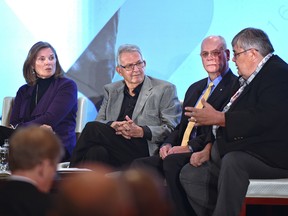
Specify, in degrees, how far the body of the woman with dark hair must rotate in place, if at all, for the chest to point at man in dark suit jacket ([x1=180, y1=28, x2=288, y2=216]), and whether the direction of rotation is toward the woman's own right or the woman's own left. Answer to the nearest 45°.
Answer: approximately 90° to the woman's own left

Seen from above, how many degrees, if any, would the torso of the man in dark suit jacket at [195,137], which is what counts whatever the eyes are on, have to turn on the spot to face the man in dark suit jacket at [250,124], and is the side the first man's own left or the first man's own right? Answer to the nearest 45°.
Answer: approximately 90° to the first man's own left

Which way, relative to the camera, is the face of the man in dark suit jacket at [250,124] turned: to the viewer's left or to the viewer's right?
to the viewer's left

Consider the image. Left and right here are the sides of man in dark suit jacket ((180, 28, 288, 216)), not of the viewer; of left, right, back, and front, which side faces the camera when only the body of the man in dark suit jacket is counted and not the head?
left

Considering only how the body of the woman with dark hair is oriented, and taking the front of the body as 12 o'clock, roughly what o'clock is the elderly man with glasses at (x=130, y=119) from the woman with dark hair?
The elderly man with glasses is roughly at 9 o'clock from the woman with dark hair.

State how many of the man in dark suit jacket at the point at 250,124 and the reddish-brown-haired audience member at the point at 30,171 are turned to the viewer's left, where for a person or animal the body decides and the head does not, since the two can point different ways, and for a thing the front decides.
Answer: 1

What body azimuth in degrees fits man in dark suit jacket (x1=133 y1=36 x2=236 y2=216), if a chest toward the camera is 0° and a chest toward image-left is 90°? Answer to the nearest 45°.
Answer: approximately 45°

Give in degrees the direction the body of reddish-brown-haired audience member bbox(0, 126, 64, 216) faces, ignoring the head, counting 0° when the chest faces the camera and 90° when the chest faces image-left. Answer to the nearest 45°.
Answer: approximately 225°

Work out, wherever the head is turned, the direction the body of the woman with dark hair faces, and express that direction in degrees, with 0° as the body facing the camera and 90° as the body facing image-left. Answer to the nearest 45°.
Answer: approximately 45°

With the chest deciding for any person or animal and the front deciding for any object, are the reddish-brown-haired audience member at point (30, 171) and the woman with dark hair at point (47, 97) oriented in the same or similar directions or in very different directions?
very different directions
